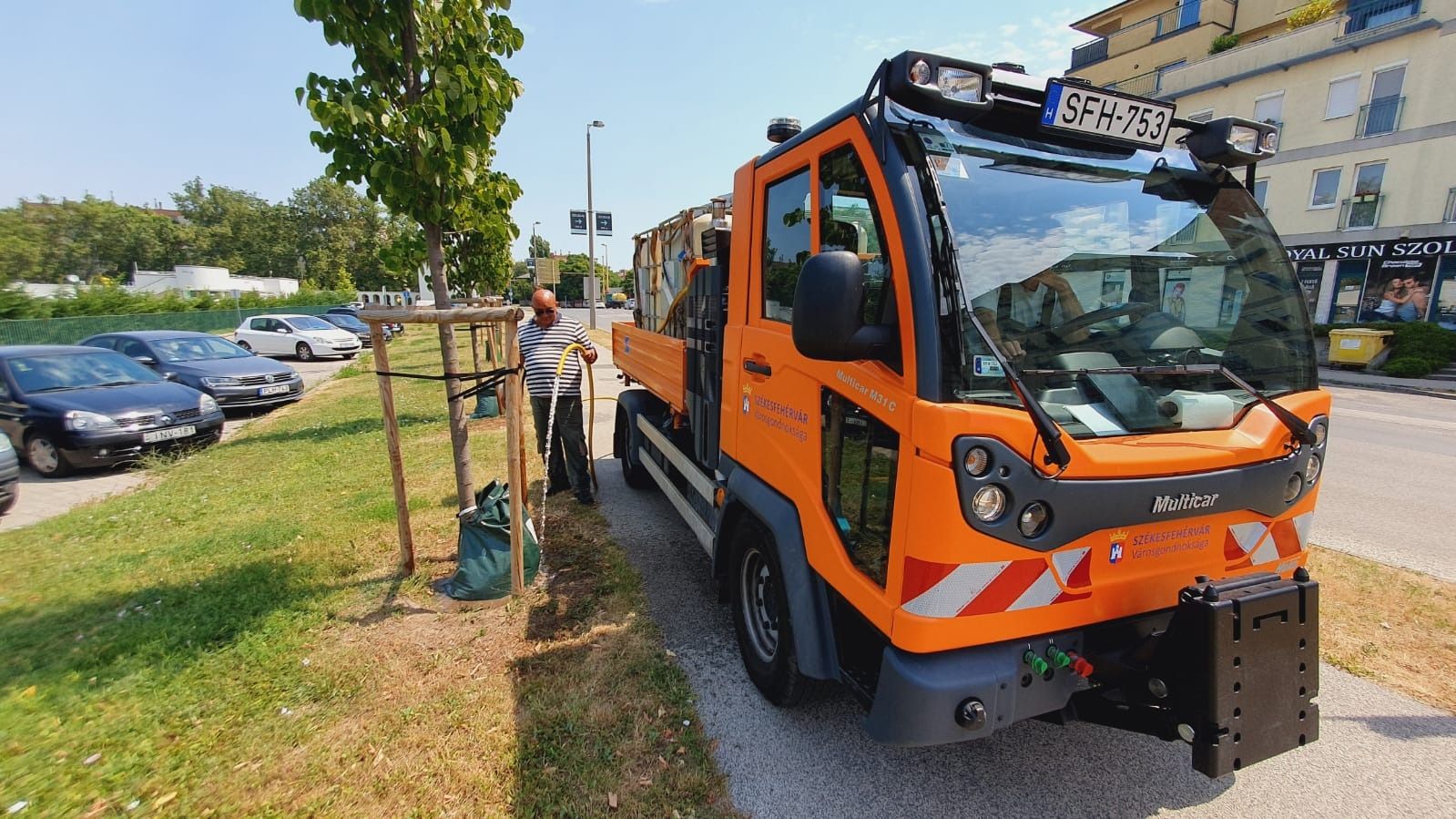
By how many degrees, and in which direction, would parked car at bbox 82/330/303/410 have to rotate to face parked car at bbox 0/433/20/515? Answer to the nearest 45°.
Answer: approximately 45° to its right

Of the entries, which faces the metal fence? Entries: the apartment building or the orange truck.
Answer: the apartment building

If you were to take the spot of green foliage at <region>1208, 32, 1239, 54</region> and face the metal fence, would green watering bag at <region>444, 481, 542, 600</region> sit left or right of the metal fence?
left

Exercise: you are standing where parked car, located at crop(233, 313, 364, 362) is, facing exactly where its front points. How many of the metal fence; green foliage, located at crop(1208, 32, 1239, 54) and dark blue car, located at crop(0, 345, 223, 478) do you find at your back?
1

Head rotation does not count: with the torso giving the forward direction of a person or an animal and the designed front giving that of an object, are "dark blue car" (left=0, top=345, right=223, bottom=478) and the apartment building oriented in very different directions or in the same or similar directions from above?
very different directions

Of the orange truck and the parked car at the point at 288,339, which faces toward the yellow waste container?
the parked car

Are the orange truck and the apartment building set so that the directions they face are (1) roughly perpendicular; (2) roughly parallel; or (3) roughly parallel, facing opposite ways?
roughly perpendicular

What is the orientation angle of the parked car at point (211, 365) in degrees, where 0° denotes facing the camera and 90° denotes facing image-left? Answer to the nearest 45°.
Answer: approximately 315°

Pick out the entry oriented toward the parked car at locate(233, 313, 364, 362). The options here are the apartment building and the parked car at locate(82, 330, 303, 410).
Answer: the apartment building

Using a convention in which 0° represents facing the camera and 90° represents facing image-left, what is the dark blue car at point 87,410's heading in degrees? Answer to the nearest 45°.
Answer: approximately 315°

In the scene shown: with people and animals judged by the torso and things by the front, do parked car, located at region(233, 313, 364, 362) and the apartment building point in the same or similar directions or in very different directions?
very different directions
